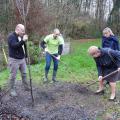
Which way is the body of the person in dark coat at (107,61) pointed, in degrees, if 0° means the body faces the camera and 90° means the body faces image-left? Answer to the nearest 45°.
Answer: approximately 45°

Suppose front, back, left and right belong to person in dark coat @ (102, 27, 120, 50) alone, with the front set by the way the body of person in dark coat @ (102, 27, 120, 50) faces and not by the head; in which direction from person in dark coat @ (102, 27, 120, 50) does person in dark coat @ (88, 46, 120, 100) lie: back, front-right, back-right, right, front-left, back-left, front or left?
front-left

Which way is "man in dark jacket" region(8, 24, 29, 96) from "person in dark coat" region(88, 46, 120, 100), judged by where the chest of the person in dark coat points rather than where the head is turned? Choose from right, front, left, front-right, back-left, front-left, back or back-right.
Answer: front-right

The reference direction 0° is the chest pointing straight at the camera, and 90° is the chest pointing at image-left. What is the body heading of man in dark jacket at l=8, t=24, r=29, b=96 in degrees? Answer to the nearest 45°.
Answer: approximately 315°

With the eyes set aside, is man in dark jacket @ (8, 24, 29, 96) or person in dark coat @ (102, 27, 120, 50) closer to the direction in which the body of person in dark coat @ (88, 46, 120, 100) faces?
the man in dark jacket

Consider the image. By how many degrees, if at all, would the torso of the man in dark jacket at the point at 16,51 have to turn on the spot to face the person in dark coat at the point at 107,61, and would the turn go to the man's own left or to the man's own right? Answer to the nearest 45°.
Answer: approximately 45° to the man's own left

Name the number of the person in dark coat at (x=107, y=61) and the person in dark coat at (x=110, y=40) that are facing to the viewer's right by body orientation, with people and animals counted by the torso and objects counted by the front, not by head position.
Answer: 0

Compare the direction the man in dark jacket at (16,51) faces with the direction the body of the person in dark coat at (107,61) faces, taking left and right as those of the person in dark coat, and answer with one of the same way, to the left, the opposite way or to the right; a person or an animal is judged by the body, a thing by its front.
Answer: to the left

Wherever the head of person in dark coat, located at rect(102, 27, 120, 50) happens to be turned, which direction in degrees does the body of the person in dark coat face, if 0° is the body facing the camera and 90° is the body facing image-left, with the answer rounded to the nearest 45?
approximately 45°

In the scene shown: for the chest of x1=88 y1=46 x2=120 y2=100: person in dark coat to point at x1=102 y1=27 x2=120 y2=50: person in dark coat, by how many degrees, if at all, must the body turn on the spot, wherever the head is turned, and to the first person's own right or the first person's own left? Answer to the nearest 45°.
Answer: approximately 135° to the first person's own right

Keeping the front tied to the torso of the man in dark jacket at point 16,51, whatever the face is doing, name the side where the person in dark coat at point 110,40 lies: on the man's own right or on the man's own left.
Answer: on the man's own left
